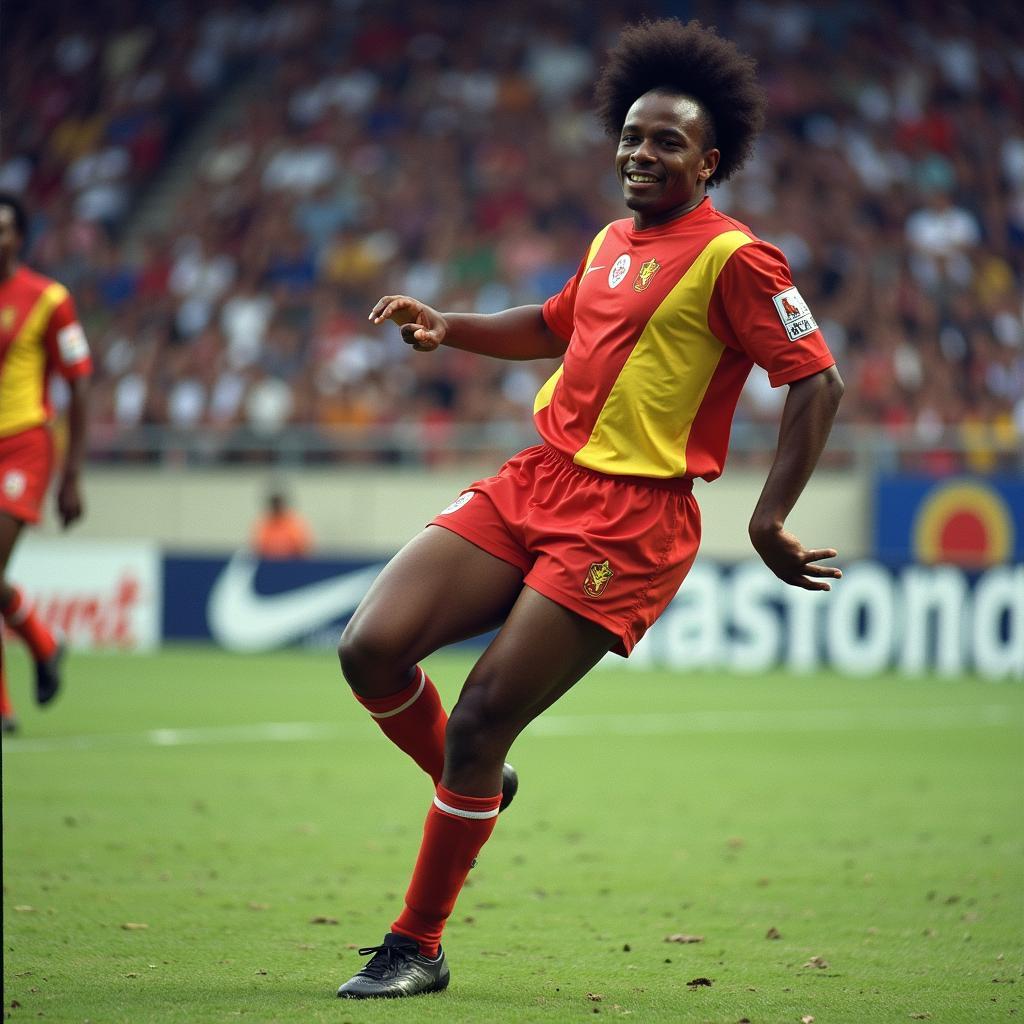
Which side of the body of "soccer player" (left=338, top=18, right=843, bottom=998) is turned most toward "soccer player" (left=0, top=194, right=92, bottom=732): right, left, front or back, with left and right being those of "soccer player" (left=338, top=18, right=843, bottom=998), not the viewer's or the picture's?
right

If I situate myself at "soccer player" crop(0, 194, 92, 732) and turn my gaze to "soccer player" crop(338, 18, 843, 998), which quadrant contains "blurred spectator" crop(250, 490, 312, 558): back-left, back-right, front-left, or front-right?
back-left

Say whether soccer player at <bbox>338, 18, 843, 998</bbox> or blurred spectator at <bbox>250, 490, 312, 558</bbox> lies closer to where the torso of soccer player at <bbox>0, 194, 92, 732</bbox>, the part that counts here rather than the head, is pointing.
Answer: the soccer player

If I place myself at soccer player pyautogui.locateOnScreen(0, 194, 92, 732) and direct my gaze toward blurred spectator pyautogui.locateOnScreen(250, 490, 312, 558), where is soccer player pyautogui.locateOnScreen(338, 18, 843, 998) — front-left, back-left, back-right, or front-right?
back-right

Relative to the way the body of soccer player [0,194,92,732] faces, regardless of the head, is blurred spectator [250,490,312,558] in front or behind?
behind

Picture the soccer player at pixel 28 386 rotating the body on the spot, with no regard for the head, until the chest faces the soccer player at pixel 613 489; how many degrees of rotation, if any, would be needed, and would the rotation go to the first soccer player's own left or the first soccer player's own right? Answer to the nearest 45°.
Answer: approximately 45° to the first soccer player's own left

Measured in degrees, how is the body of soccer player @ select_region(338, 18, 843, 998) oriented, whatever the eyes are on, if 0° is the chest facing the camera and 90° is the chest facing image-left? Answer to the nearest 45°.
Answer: approximately 45°

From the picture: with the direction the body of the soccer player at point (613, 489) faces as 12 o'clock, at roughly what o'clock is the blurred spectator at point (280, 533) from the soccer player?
The blurred spectator is roughly at 4 o'clock from the soccer player.
